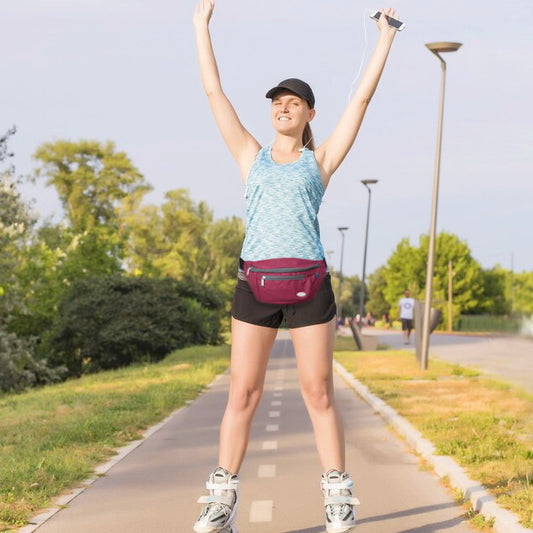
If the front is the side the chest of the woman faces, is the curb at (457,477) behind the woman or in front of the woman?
behind

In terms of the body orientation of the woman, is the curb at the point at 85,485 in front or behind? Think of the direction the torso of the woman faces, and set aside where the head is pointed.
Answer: behind

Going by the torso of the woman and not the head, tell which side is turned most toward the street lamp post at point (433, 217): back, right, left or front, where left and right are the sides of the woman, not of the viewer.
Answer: back

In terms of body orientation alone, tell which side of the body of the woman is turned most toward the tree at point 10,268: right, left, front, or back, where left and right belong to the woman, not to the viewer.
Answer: back

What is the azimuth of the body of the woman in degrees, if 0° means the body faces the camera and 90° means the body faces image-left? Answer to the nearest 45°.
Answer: approximately 0°

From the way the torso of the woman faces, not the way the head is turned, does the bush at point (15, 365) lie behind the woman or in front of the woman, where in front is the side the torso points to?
behind

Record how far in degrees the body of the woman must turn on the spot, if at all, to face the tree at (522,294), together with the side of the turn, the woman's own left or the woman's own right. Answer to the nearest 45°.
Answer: approximately 135° to the woman's own left

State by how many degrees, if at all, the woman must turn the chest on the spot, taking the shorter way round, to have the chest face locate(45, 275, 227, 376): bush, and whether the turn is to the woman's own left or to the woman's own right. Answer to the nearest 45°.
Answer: approximately 180°
